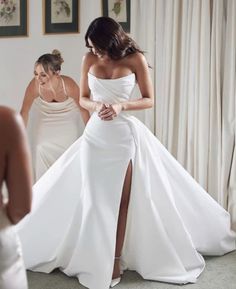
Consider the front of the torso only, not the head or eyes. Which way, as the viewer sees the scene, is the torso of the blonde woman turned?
toward the camera

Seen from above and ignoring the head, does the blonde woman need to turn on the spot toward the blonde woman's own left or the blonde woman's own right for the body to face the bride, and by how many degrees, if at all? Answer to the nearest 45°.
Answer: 0° — they already face them

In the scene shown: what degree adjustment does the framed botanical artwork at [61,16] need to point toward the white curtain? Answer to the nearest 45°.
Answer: approximately 45° to its left

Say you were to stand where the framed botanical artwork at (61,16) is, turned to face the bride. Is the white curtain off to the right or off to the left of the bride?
left

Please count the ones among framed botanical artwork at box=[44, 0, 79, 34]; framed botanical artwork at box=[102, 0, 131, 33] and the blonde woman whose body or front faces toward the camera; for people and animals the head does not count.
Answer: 3

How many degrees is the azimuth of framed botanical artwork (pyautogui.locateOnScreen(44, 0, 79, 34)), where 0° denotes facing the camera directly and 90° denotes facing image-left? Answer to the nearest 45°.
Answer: approximately 0°

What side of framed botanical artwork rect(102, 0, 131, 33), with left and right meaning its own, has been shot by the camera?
front

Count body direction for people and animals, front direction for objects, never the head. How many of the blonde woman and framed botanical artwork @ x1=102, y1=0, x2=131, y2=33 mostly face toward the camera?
2

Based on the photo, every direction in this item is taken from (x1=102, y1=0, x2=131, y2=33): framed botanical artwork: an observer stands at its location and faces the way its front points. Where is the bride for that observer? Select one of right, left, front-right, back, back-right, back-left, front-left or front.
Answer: front
